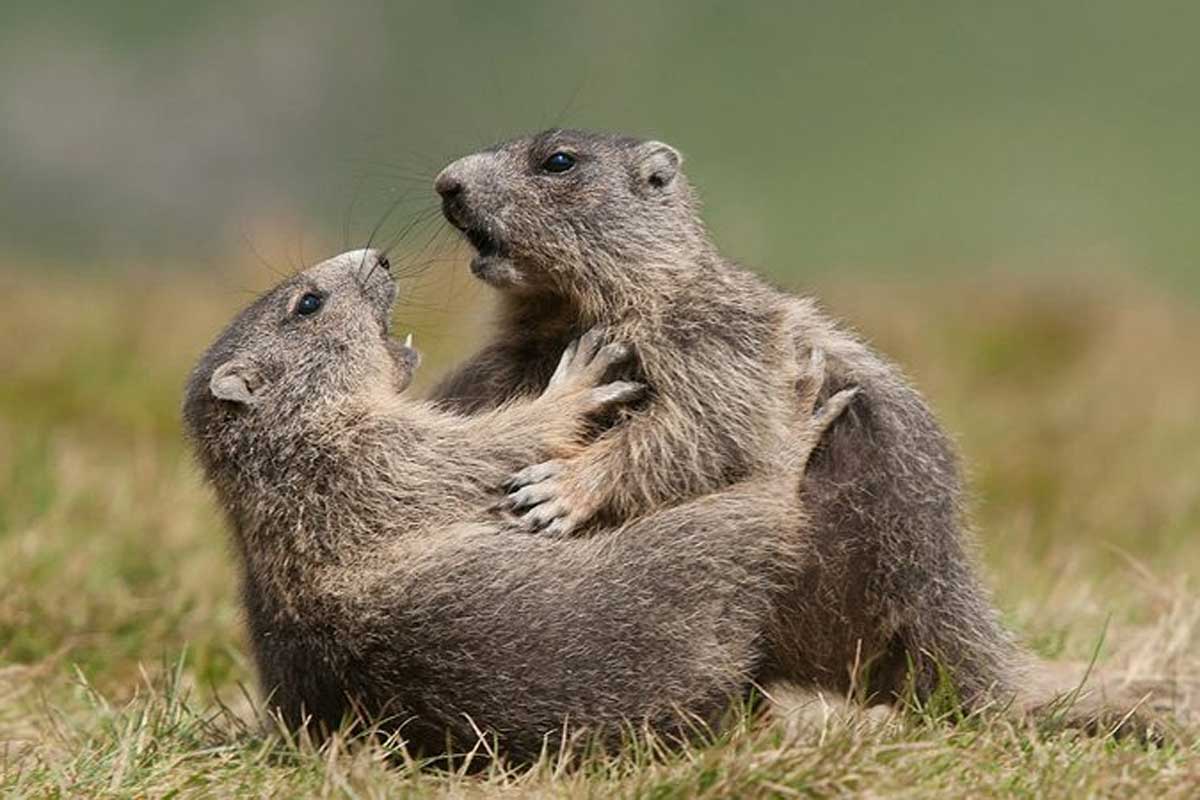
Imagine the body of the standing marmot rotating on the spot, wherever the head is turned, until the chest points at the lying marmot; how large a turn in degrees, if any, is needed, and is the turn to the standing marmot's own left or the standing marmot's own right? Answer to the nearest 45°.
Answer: approximately 45° to the standing marmot's own left

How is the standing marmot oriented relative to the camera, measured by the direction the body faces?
to the viewer's left
